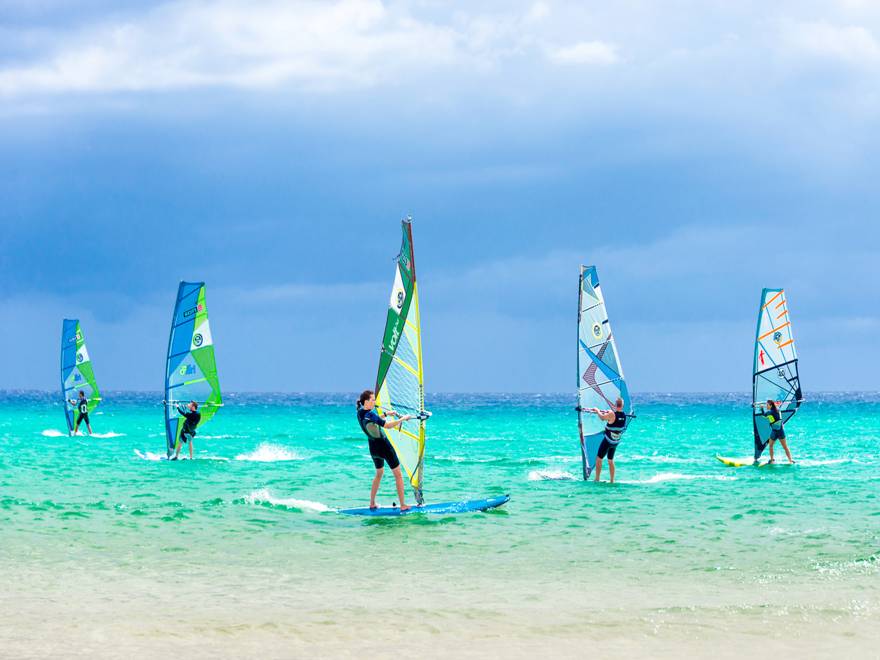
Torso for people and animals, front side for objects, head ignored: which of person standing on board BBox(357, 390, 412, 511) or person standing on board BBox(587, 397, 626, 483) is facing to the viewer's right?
person standing on board BBox(357, 390, 412, 511)

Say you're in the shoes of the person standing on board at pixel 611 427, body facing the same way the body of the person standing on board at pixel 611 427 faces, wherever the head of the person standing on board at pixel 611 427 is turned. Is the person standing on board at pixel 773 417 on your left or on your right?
on your right

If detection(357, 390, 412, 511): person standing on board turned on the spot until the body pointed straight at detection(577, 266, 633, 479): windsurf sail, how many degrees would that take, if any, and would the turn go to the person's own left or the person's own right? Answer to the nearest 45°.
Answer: approximately 45° to the person's own left

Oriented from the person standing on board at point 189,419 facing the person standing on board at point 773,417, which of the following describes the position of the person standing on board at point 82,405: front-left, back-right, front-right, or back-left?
back-left

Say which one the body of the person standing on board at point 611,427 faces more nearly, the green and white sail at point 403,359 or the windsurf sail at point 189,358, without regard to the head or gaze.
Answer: the windsurf sail

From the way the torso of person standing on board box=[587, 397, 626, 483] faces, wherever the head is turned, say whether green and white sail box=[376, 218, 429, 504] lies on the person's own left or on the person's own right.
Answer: on the person's own left

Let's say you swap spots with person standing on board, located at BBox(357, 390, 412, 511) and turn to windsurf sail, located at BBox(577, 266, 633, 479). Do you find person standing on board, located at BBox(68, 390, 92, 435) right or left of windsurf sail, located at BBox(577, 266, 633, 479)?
left

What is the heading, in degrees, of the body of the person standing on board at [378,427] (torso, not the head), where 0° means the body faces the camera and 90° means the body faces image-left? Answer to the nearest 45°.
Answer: approximately 270°

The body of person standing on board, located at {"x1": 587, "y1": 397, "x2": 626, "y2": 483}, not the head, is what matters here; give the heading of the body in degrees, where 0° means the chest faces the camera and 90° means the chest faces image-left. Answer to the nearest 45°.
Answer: approximately 135°

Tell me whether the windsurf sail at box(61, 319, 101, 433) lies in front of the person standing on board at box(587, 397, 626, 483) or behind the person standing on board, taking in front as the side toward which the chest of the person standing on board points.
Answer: in front

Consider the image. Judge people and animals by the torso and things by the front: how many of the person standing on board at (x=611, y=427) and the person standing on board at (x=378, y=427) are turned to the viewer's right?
1
